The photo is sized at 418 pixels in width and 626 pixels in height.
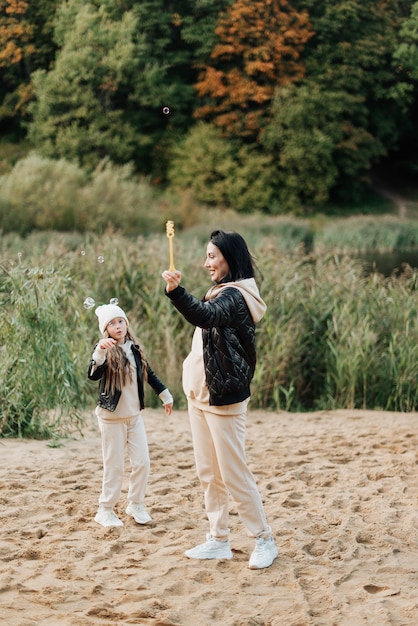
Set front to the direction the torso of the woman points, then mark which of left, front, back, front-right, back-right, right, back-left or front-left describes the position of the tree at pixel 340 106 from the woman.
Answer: right

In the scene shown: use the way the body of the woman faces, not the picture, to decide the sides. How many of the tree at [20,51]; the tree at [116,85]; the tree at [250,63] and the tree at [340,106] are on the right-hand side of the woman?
4

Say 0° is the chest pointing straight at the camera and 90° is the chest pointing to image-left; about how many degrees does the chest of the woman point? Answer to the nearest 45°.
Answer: approximately 90°

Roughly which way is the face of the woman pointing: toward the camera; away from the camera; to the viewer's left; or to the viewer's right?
to the viewer's left

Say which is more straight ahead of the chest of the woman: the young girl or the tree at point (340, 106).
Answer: the young girl

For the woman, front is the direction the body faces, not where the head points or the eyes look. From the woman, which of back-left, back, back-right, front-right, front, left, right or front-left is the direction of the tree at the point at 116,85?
right

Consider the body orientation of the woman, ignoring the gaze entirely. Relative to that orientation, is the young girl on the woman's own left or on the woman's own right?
on the woman's own right

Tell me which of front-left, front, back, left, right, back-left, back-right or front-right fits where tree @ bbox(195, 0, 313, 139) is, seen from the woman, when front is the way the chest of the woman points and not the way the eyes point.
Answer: right
